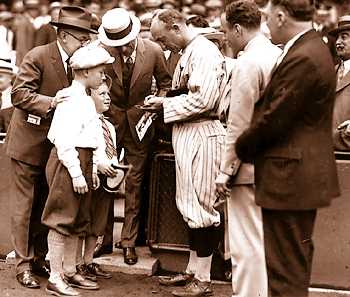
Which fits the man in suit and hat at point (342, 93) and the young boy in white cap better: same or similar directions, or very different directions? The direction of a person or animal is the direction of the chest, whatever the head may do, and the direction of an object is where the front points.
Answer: very different directions

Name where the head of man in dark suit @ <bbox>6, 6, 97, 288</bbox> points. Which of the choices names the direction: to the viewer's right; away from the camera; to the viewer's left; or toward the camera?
to the viewer's right

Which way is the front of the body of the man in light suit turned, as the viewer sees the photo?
to the viewer's left

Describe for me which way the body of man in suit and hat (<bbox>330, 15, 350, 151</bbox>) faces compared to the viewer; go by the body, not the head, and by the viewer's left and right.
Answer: facing the viewer and to the left of the viewer

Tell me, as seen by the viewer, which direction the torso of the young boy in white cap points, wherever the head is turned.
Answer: to the viewer's right

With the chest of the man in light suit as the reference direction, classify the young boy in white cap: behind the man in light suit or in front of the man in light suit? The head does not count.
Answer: in front

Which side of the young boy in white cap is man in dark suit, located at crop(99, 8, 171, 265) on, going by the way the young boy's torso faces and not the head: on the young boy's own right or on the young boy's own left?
on the young boy's own left

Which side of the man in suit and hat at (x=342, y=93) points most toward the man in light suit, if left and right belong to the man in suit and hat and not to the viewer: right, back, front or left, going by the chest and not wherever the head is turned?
front

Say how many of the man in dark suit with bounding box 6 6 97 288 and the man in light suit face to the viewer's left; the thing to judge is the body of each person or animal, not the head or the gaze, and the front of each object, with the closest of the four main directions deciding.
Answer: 1
